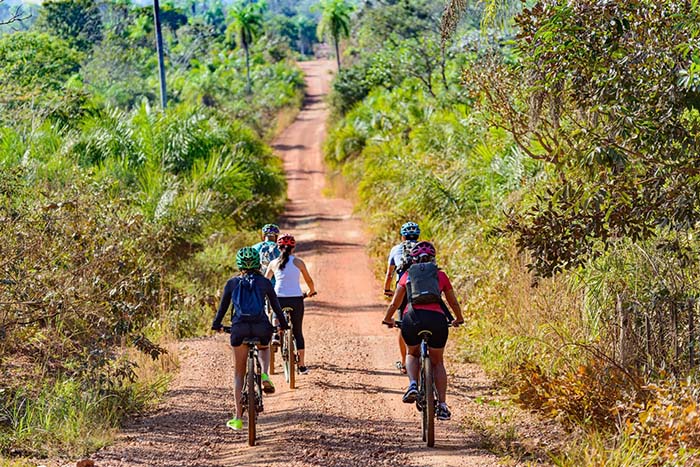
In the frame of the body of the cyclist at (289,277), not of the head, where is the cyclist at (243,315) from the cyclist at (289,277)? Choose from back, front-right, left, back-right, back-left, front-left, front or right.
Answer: back

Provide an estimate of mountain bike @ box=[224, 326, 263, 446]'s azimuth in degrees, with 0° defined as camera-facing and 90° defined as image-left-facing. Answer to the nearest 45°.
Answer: approximately 180°

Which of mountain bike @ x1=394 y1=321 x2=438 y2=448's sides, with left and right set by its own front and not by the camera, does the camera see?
back

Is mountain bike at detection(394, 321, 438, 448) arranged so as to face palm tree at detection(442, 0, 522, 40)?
yes

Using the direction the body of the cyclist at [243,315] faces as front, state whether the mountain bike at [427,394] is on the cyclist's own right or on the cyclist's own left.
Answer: on the cyclist's own right

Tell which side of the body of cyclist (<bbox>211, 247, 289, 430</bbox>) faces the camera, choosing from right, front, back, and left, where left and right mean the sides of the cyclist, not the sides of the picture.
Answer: back

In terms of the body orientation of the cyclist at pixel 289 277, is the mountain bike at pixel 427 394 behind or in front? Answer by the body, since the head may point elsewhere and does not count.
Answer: behind

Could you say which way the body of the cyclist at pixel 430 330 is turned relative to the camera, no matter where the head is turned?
away from the camera

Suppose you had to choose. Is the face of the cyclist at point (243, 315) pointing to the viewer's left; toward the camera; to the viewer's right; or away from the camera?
away from the camera

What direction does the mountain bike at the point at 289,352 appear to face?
away from the camera

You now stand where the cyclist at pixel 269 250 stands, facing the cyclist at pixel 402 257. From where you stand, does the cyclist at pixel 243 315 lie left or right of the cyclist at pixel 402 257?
right

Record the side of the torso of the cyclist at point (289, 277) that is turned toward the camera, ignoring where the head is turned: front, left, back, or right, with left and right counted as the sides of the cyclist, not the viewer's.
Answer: back

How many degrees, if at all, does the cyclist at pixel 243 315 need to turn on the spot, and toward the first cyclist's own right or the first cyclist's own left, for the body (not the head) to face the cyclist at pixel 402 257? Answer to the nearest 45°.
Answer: approximately 45° to the first cyclist's own right

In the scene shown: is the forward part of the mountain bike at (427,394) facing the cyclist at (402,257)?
yes

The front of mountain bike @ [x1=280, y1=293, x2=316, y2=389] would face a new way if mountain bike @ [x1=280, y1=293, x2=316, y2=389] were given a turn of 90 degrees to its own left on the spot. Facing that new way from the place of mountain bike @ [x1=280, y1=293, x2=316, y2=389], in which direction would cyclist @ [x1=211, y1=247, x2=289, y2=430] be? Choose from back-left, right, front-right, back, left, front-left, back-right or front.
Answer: left
